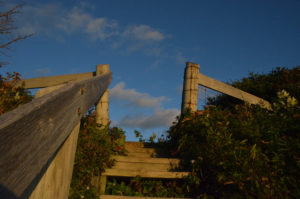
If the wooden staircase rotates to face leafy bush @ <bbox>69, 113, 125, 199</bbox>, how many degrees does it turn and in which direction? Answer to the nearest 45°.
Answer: approximately 45° to its right

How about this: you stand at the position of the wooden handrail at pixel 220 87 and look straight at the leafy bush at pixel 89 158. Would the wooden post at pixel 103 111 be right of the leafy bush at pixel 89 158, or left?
right

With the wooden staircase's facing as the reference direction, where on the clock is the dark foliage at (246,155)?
The dark foliage is roughly at 10 o'clock from the wooden staircase.

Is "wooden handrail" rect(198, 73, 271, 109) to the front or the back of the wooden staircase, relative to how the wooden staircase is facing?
to the back

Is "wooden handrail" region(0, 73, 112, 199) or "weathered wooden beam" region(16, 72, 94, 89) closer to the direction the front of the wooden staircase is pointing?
the wooden handrail

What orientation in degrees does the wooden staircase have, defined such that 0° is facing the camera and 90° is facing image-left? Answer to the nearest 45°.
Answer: approximately 0°

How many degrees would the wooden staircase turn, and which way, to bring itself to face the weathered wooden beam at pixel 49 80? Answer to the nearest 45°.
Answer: approximately 135° to its right

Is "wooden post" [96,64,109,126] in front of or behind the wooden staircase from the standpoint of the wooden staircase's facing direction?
behind
